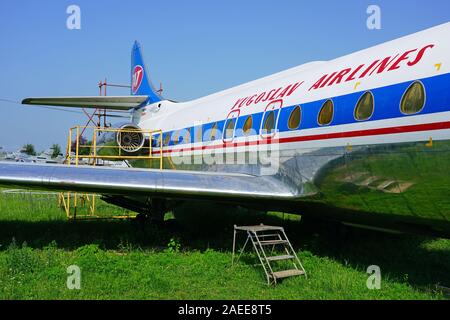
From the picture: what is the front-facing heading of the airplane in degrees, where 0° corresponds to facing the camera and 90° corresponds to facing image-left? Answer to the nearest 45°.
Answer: approximately 315°
